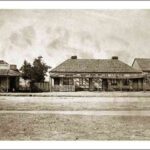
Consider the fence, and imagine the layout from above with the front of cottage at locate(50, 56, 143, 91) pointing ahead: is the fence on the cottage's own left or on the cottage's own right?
on the cottage's own right

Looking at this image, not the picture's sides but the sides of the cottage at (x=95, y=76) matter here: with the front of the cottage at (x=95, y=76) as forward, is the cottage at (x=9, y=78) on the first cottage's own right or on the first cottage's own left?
on the first cottage's own right

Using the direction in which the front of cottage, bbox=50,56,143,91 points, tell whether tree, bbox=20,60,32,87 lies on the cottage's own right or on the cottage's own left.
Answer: on the cottage's own right

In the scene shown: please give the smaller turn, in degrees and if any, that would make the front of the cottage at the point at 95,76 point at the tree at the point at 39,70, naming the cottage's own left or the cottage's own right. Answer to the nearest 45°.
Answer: approximately 45° to the cottage's own right

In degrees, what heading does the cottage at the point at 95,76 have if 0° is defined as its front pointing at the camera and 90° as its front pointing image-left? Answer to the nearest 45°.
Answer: approximately 0°
